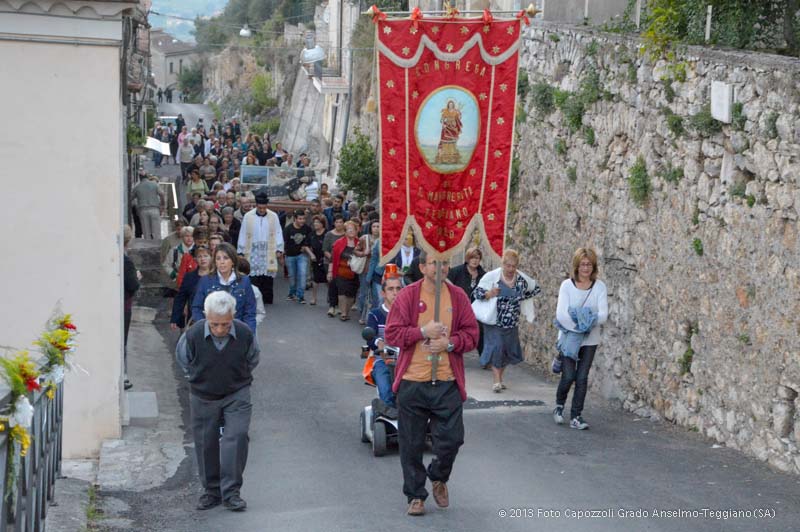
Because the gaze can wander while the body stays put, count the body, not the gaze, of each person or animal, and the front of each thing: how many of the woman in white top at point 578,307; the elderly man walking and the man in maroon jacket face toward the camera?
3

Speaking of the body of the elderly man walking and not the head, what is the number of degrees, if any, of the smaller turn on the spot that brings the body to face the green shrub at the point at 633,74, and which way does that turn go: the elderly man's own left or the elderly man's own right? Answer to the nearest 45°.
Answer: approximately 135° to the elderly man's own left

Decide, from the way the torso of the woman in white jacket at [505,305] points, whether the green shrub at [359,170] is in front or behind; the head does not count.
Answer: behind

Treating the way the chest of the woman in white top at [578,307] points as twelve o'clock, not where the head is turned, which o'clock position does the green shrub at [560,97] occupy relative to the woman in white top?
The green shrub is roughly at 6 o'clock from the woman in white top.

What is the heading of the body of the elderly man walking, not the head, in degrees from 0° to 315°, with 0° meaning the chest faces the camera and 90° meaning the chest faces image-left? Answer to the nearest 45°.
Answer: approximately 0°

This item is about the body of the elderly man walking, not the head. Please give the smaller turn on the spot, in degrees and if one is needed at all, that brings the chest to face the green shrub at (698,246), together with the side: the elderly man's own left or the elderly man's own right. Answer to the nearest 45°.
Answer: approximately 135° to the elderly man's own left

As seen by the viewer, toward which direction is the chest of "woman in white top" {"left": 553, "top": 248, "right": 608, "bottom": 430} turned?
toward the camera

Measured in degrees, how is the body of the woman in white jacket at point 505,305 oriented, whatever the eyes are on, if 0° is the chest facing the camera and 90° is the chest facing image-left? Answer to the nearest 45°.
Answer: approximately 0°

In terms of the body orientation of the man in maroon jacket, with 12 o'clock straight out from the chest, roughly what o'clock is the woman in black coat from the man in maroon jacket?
The woman in black coat is roughly at 6 o'clock from the man in maroon jacket.

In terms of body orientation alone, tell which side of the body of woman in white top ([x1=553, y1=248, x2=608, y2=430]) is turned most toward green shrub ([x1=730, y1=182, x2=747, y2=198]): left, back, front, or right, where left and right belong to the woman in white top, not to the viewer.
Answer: left
